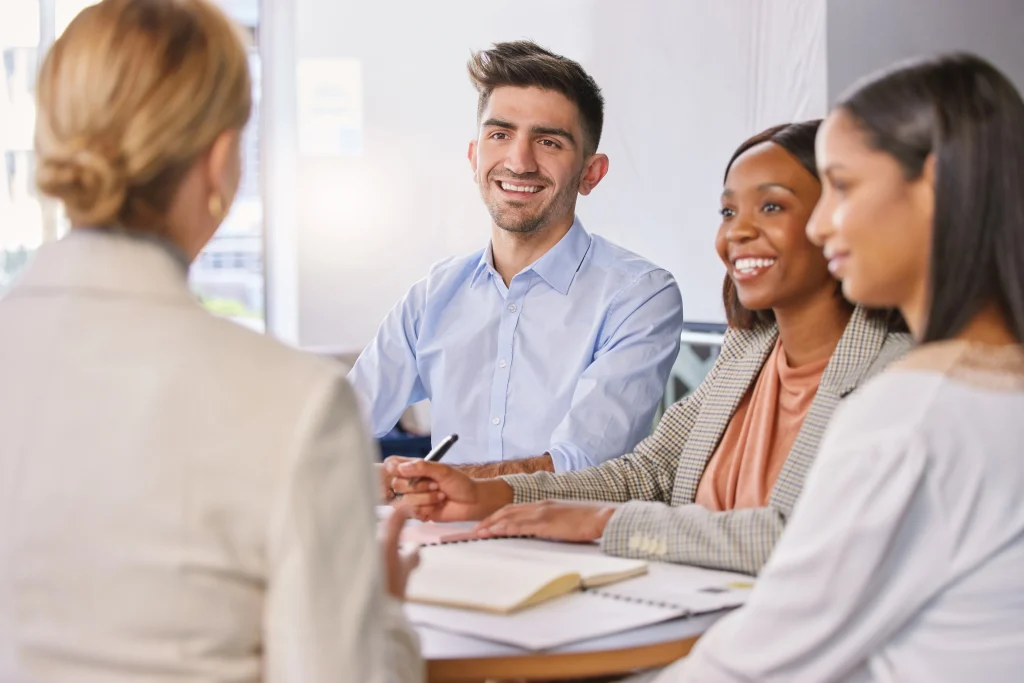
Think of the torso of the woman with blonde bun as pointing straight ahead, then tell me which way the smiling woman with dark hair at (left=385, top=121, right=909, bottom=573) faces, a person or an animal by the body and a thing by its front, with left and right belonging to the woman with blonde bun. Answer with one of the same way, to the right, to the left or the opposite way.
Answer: the opposite way

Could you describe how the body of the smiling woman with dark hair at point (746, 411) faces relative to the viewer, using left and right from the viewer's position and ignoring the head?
facing the viewer and to the left of the viewer

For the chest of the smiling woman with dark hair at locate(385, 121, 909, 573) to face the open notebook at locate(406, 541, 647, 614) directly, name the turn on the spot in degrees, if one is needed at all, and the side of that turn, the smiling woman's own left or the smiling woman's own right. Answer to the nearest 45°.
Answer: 0° — they already face it

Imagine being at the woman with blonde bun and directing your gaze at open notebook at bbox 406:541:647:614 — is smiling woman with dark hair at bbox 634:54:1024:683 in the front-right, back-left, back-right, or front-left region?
front-right

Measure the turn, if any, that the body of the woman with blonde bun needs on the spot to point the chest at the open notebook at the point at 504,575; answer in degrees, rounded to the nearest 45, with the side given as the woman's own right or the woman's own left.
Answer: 0° — they already face it

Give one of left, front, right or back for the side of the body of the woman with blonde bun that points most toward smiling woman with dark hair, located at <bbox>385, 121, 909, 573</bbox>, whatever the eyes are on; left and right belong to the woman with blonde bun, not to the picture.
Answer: front

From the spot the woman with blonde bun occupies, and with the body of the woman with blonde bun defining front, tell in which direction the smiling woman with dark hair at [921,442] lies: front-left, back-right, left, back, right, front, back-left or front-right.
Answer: front-right

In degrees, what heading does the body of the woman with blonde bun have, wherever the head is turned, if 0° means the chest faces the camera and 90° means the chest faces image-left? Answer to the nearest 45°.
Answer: approximately 225°

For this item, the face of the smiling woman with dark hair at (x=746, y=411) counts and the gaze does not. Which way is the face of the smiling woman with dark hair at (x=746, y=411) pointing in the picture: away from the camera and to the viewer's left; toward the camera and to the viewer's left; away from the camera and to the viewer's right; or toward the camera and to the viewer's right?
toward the camera and to the viewer's left

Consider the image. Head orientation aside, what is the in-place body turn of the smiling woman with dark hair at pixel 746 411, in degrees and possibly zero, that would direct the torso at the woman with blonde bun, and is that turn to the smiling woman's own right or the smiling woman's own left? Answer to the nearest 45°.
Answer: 0° — they already face them
